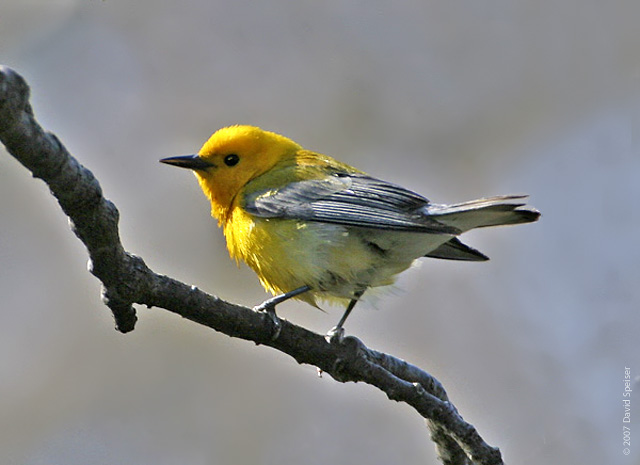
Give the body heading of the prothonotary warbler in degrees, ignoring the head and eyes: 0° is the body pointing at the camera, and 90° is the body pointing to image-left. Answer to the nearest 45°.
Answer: approximately 90°
